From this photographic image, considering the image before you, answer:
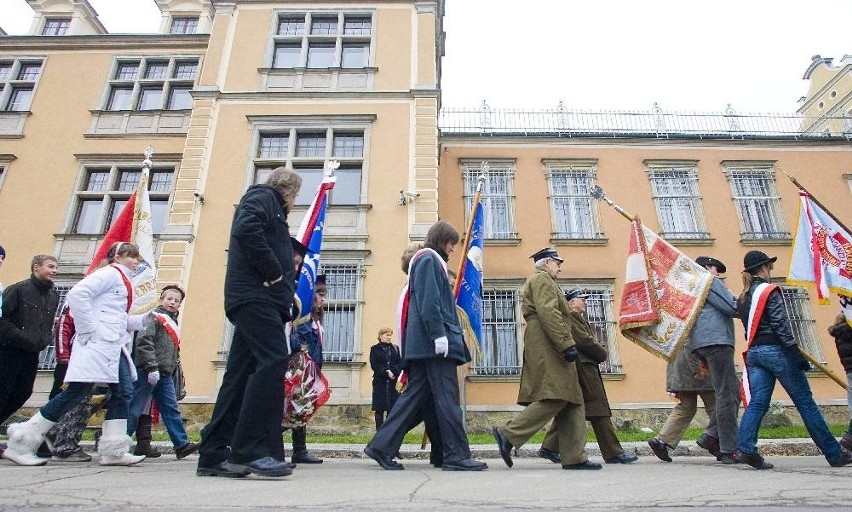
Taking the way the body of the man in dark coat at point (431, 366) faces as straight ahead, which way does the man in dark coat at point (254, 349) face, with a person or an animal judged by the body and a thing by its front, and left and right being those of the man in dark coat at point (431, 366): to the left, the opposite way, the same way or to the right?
the same way

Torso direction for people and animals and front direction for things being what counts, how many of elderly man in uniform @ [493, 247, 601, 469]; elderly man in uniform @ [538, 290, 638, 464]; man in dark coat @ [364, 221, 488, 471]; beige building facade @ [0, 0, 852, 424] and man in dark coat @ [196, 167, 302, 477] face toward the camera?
1

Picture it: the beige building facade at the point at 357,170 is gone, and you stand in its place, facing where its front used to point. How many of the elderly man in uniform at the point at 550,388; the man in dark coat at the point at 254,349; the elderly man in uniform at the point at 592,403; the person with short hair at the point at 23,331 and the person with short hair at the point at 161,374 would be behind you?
0

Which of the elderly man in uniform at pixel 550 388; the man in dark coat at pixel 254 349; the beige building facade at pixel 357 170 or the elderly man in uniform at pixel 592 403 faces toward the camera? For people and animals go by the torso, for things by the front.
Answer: the beige building facade

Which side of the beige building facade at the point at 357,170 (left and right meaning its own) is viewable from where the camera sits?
front

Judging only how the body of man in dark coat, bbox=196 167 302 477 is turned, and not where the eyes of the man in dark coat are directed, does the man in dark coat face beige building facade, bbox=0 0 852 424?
no
